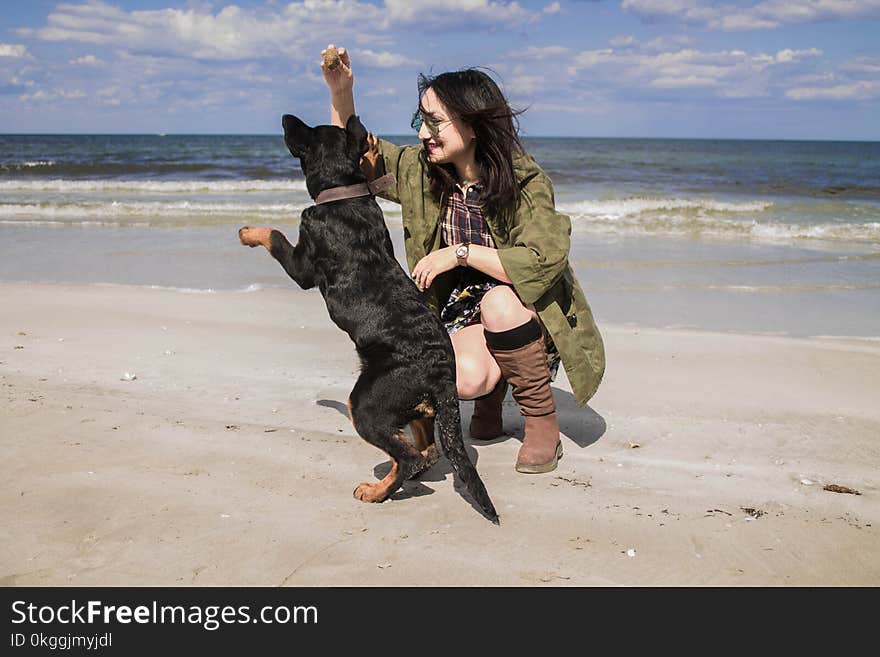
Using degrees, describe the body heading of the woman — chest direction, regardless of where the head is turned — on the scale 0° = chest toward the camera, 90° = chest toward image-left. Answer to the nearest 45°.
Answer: approximately 45°

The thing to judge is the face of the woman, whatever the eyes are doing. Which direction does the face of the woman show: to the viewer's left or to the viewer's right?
to the viewer's left

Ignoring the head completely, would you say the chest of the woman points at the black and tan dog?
yes
